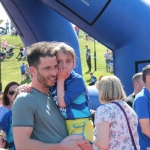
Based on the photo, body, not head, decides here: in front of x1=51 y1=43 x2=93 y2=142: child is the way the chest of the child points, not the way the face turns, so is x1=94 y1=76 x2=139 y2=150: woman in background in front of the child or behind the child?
behind

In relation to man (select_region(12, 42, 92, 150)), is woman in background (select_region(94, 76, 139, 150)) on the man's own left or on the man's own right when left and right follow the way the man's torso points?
on the man's own left

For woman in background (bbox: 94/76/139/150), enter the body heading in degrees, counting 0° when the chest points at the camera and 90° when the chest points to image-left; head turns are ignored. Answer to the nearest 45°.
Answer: approximately 135°

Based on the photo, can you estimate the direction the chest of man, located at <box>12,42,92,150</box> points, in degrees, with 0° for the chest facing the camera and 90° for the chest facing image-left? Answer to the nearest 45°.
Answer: approximately 315°

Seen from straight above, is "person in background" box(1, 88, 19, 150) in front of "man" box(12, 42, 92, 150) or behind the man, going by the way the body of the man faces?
behind

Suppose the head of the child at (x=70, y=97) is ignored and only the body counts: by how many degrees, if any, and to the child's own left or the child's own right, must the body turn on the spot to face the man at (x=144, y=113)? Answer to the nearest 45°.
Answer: approximately 180°

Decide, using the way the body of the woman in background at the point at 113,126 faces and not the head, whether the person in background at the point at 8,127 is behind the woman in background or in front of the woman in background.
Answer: in front

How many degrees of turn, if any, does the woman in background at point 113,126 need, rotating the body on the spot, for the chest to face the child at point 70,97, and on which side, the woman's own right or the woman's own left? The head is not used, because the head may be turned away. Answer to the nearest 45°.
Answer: approximately 90° to the woman's own left

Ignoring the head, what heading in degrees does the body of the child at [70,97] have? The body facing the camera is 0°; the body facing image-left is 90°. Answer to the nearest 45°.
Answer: approximately 45°

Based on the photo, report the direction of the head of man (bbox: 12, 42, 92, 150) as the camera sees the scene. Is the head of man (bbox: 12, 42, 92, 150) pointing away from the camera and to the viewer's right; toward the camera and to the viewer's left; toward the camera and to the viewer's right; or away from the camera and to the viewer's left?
toward the camera and to the viewer's right
